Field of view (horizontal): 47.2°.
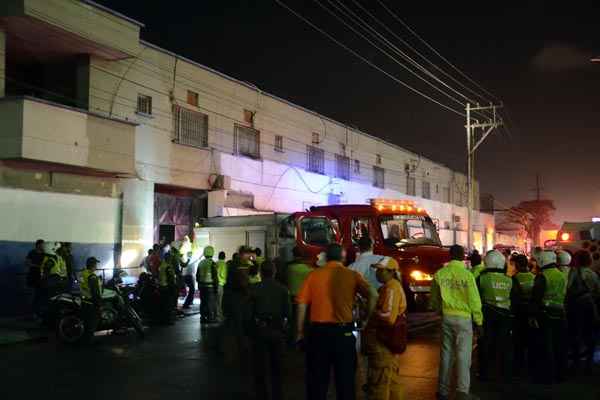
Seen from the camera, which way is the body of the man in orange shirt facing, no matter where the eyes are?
away from the camera

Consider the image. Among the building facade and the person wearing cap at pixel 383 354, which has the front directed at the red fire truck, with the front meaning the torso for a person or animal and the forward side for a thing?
the building facade

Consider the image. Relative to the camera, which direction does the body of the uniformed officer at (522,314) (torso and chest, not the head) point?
away from the camera

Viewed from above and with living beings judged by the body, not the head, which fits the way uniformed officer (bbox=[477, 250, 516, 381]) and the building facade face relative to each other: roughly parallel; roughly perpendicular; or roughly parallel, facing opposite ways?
roughly perpendicular

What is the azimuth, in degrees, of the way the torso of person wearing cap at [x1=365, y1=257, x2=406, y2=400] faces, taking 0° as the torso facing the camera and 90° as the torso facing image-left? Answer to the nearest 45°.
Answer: approximately 90°

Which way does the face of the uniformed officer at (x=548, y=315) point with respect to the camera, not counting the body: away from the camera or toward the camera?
away from the camera

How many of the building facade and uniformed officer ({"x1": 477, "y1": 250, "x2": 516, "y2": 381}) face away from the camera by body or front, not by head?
1

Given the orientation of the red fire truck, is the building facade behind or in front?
behind

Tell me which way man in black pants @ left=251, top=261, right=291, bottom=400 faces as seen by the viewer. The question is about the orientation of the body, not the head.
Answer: away from the camera

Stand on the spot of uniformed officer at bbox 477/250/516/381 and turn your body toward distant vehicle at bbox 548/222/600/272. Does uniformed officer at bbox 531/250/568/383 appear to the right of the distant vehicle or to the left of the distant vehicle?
right

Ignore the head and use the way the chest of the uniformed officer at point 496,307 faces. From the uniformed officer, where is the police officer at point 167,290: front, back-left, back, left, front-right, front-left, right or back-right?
front-left

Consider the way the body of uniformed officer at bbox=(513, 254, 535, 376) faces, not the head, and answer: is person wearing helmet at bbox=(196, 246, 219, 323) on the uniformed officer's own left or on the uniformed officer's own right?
on the uniformed officer's own left

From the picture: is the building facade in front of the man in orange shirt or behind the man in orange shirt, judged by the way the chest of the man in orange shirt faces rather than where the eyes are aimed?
in front
